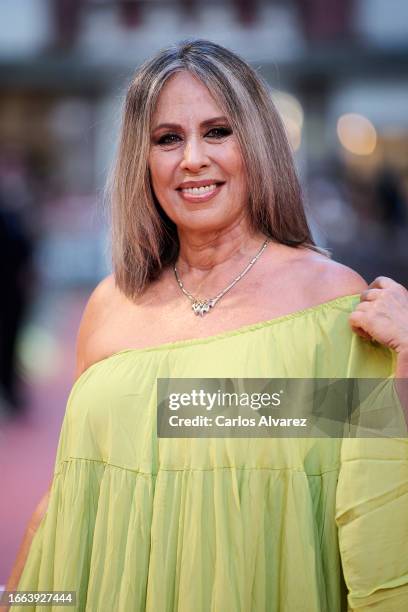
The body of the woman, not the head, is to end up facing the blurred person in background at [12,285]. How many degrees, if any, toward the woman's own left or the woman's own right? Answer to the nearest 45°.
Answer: approximately 180°

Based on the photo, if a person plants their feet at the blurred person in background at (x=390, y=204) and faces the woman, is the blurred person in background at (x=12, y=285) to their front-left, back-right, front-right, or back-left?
front-right

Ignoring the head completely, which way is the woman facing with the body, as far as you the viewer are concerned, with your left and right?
facing the viewer

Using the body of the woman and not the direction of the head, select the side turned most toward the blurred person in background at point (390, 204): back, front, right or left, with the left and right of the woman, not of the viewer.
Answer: back
